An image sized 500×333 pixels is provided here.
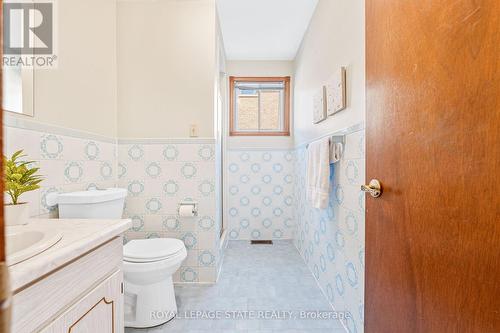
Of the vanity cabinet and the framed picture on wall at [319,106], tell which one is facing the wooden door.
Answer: the vanity cabinet

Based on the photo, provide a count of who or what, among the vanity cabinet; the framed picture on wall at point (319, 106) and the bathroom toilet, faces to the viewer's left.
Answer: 1

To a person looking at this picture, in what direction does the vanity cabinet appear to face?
facing the viewer and to the right of the viewer

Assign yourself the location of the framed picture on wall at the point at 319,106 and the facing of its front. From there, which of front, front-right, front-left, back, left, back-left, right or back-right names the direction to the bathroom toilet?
front-left

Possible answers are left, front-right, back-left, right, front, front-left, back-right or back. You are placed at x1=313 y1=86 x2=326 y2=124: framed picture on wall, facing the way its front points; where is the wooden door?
left

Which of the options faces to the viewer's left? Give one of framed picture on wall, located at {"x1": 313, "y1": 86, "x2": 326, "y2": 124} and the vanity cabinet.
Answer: the framed picture on wall

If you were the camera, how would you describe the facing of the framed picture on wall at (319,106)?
facing to the left of the viewer

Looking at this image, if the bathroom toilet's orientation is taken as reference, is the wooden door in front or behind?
in front

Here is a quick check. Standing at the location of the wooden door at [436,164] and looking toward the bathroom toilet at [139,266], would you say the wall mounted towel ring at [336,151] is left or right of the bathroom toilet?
right

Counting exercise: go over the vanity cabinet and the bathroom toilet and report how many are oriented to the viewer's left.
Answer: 0

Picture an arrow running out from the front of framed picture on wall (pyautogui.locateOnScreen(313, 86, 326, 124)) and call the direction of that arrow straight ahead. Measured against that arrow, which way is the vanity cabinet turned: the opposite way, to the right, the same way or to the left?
the opposite way

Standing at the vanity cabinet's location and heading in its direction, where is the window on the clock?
The window is roughly at 9 o'clock from the vanity cabinet.

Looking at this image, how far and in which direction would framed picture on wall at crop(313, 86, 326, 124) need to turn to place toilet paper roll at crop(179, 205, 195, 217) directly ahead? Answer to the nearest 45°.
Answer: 0° — it already faces it
